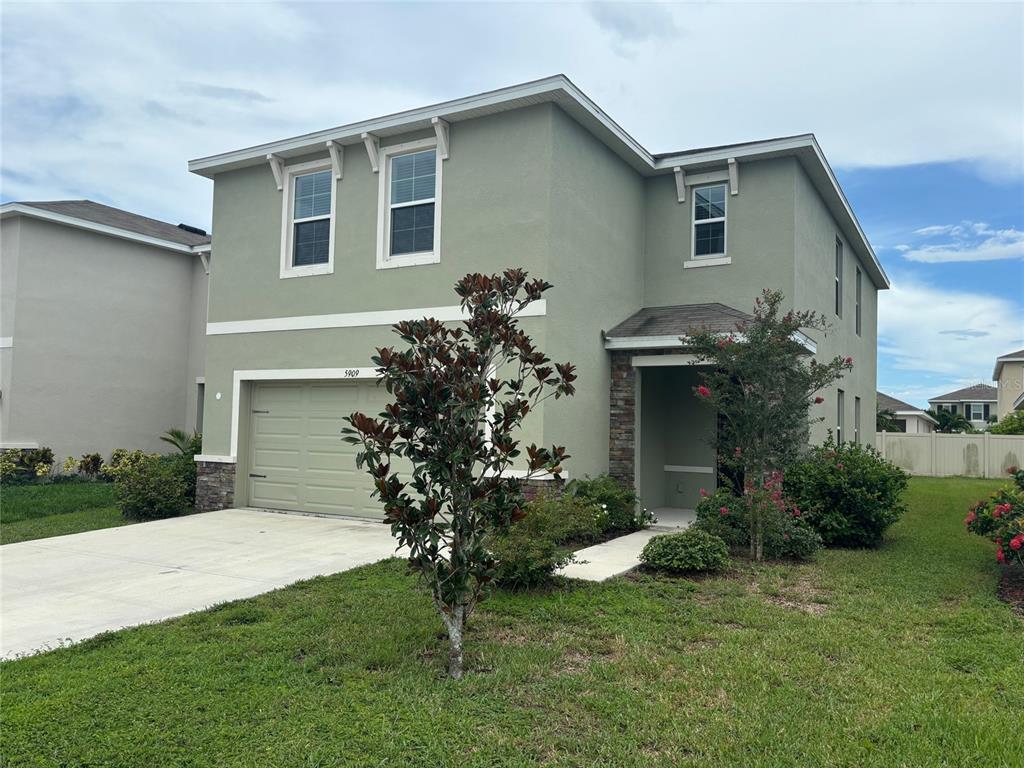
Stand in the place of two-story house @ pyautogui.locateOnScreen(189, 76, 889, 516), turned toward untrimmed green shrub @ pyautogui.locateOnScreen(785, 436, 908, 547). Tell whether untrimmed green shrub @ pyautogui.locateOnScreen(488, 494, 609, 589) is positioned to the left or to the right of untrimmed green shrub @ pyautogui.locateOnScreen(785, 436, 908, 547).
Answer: right

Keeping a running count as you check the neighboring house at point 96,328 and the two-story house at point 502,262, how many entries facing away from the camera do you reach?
0

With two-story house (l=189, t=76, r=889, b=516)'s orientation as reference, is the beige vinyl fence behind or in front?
behind

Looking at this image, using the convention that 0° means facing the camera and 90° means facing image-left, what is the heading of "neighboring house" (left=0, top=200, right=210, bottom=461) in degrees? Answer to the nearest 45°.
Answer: approximately 45°

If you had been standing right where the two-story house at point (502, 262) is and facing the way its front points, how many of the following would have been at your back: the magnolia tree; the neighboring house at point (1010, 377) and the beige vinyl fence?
2

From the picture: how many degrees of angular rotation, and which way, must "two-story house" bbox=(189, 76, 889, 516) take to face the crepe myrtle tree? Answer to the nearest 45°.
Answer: approximately 90° to its left

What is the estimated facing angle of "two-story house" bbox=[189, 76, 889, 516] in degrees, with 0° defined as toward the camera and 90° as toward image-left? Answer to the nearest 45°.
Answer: approximately 45°

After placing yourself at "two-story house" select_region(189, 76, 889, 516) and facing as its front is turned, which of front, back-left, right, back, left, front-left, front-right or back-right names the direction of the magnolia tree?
front-left

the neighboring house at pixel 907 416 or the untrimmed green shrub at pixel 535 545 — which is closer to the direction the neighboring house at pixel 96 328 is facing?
the untrimmed green shrub

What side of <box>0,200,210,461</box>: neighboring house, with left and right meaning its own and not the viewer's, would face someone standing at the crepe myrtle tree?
left

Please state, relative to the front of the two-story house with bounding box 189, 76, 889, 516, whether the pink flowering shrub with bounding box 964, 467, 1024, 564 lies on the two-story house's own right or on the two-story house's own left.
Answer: on the two-story house's own left

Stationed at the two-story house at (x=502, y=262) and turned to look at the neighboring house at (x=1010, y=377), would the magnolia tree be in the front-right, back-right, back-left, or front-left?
back-right
